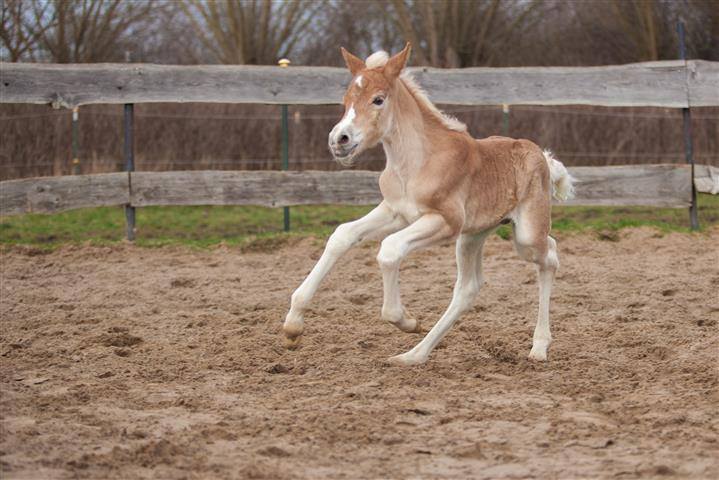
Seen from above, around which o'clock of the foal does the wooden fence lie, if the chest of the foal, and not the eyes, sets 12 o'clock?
The wooden fence is roughly at 4 o'clock from the foal.

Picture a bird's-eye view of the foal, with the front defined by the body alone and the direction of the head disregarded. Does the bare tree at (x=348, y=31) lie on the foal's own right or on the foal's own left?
on the foal's own right

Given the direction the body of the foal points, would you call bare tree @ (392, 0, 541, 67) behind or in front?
behind

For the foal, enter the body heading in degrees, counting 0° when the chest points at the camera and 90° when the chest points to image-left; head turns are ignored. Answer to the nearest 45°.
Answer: approximately 45°
